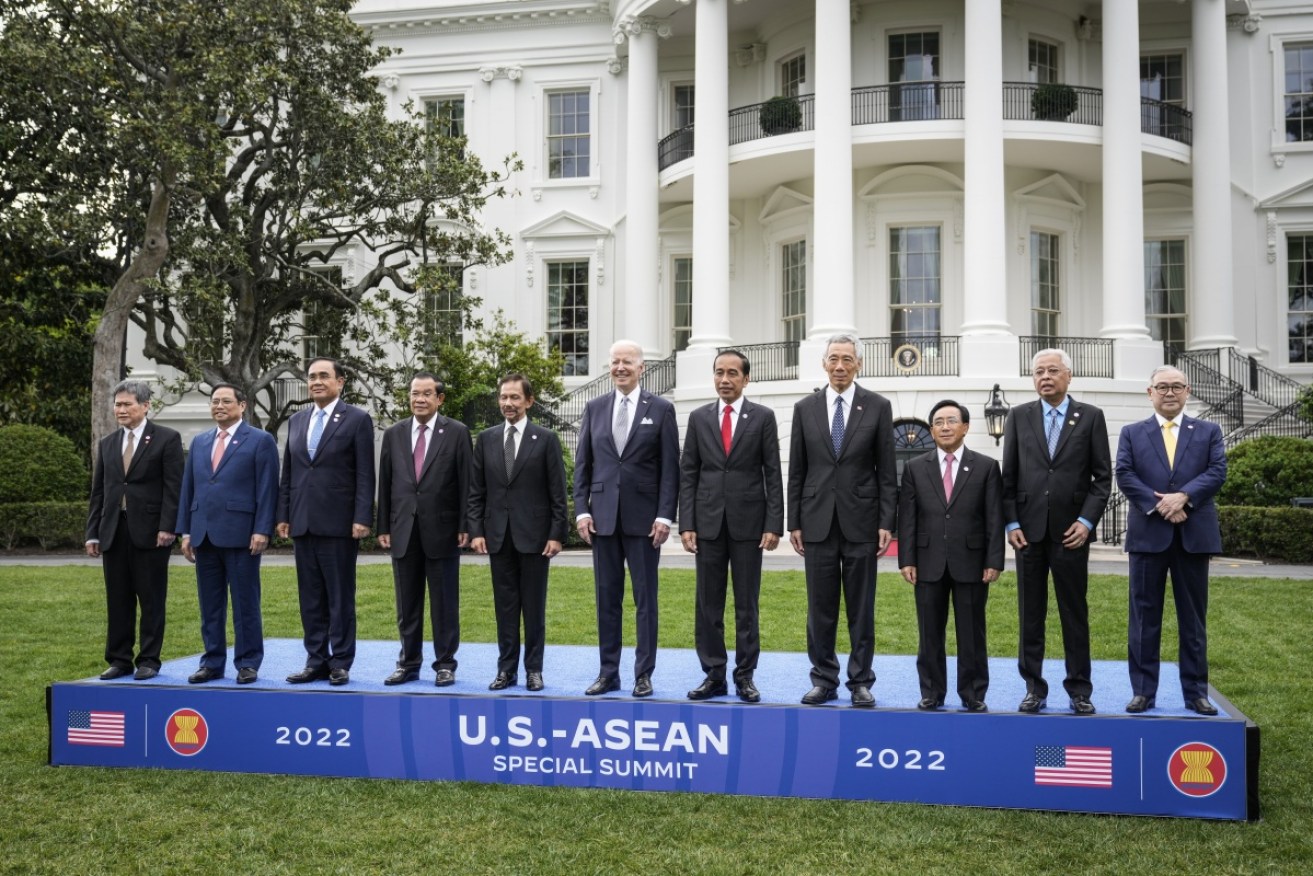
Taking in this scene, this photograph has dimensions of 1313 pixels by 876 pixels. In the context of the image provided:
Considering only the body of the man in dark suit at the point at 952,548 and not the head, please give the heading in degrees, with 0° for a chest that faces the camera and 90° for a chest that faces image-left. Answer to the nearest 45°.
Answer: approximately 0°

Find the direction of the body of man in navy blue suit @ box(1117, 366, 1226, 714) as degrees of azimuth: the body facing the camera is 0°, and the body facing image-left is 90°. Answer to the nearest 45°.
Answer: approximately 0°

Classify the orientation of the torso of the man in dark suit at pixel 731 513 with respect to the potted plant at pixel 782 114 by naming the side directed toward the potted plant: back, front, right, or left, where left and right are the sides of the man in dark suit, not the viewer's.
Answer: back
